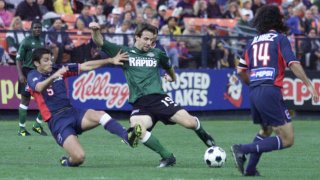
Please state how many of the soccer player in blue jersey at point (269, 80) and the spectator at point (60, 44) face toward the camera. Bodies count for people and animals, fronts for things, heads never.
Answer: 1

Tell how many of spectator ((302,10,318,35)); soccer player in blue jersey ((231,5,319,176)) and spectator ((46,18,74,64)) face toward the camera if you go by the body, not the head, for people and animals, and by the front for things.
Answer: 2

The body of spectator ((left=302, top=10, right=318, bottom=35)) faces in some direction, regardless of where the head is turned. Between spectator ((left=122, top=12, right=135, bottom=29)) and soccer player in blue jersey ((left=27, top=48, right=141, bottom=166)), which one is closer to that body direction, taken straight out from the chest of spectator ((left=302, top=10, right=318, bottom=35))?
the soccer player in blue jersey

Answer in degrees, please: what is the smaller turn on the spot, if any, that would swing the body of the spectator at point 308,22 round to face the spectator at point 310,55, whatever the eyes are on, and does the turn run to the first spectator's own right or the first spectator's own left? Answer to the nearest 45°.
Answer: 0° — they already face them

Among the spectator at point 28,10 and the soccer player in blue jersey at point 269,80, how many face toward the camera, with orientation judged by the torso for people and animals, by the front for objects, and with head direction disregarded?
1

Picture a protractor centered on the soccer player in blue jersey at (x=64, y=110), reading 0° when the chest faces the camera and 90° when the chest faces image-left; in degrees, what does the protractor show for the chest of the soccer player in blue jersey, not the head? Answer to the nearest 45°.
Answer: approximately 315°

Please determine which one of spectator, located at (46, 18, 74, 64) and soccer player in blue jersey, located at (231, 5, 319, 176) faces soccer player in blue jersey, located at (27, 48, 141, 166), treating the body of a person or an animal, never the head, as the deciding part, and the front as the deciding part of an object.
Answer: the spectator

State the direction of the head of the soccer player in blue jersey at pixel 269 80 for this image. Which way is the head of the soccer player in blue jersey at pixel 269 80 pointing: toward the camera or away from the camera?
away from the camera

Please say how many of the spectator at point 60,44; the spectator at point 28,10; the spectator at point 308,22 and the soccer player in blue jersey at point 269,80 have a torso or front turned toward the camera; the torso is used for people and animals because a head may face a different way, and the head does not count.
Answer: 3
